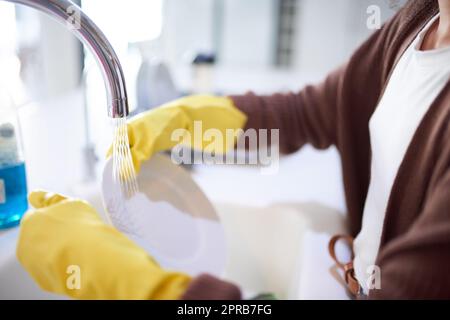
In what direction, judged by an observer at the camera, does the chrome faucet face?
facing to the right of the viewer
